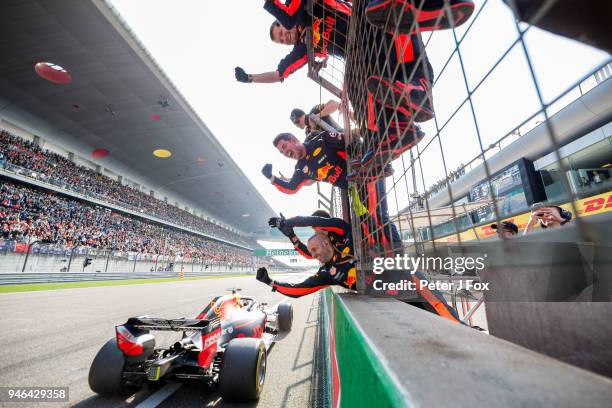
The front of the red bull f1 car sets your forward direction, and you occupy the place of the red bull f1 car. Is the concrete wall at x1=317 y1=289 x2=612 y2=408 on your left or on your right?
on your right

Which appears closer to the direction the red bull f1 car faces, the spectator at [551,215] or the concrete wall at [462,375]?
the spectator

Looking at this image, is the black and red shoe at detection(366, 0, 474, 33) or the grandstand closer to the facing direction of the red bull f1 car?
the grandstand

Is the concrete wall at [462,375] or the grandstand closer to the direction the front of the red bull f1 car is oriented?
the grandstand

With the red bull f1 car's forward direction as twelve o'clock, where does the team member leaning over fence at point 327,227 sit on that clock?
The team member leaning over fence is roughly at 2 o'clock from the red bull f1 car.

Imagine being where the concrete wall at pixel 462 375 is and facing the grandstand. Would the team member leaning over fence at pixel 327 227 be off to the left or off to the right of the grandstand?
right

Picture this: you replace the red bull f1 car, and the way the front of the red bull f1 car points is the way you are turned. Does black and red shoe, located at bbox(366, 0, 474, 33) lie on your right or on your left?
on your right

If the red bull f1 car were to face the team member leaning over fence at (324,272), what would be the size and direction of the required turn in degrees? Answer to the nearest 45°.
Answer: approximately 45° to its right

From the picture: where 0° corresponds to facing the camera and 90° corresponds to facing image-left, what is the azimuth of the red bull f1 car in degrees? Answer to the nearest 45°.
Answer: approximately 225°

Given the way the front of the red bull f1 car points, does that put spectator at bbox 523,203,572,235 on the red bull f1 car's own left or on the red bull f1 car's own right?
on the red bull f1 car's own right

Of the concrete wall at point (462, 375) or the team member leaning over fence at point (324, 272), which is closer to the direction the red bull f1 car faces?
the team member leaning over fence

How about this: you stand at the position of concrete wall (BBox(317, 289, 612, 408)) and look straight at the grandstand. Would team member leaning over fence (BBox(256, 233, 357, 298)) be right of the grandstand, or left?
right

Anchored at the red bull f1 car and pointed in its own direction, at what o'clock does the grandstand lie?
The grandstand is roughly at 10 o'clock from the red bull f1 car.
